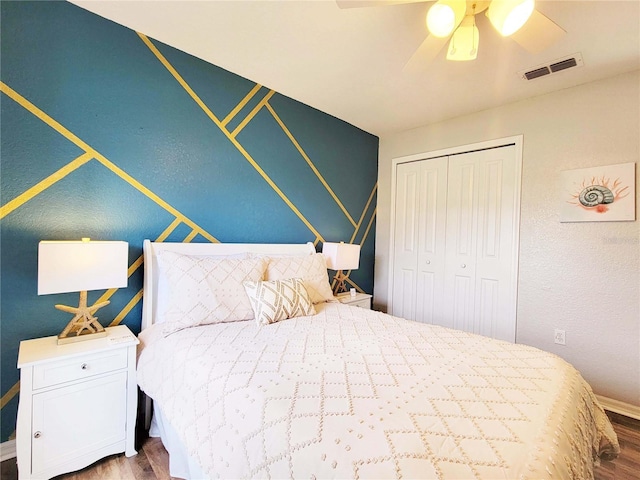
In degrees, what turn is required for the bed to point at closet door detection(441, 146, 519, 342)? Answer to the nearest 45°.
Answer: approximately 90° to its left

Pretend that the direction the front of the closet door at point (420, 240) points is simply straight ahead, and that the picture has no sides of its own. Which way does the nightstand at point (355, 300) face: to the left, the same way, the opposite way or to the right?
to the left

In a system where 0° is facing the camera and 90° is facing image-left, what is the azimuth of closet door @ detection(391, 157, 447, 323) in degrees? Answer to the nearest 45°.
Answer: approximately 45°

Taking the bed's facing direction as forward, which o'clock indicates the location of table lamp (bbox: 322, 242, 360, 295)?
The table lamp is roughly at 7 o'clock from the bed.

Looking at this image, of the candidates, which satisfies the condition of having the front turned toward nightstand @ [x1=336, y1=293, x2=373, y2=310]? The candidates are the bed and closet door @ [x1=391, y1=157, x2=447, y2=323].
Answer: the closet door

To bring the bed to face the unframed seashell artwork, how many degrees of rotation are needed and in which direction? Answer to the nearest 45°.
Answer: approximately 90° to its left

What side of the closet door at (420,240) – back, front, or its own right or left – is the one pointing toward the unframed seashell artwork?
left

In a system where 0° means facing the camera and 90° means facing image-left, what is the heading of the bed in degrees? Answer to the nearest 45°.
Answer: approximately 315°
